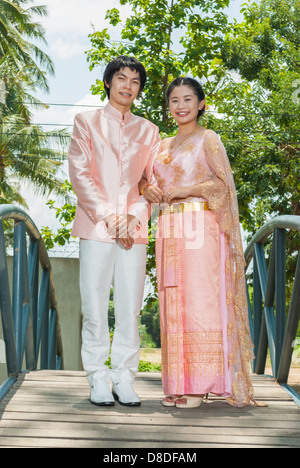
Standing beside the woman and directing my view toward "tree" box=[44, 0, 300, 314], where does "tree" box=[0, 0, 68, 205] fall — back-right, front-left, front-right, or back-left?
front-left

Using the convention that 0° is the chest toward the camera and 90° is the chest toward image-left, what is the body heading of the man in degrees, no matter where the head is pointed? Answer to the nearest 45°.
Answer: approximately 0°

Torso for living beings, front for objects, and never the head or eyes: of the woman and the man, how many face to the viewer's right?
0

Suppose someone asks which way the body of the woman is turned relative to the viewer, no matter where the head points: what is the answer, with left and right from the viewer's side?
facing the viewer and to the left of the viewer

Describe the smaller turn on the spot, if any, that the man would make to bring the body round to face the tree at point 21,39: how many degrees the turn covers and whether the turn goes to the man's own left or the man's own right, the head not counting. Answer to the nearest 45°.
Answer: approximately 180°

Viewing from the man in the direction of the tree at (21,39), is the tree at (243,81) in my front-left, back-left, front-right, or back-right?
front-right

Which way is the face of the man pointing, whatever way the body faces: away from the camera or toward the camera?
toward the camera
